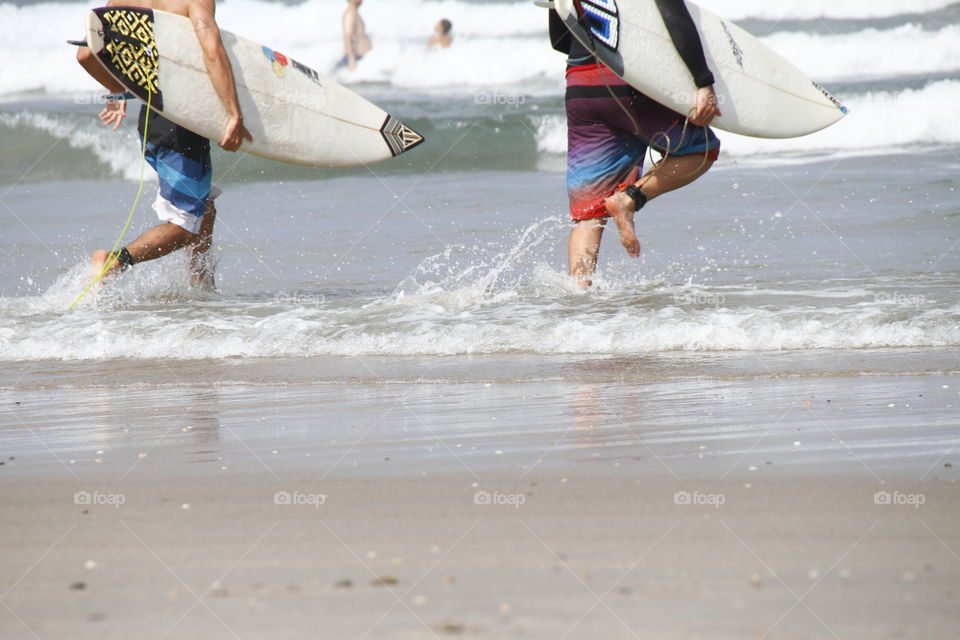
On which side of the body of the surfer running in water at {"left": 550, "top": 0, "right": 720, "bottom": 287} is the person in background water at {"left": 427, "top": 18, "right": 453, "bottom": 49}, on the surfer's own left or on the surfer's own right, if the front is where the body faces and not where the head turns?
on the surfer's own left
